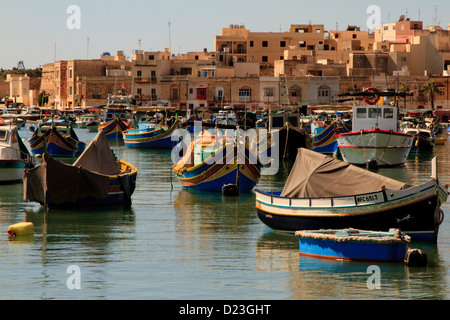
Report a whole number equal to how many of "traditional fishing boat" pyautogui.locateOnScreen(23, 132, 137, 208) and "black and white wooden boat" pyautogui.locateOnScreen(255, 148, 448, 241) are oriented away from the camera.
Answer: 0

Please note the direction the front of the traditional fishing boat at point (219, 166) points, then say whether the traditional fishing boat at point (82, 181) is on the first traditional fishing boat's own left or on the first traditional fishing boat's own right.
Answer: on the first traditional fishing boat's own right

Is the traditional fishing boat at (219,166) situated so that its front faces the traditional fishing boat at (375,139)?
no

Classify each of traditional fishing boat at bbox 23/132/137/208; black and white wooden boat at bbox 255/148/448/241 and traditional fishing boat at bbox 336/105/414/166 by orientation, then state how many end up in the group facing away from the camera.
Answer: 0

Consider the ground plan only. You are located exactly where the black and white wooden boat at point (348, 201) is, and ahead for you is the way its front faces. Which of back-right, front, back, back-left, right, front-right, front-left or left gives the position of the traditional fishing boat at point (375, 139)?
back-left

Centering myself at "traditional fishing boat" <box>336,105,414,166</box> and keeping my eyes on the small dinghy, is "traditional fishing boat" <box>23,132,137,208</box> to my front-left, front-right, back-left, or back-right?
front-right

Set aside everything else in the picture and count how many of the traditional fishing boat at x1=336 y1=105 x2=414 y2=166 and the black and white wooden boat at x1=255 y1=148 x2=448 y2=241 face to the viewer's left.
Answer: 0
